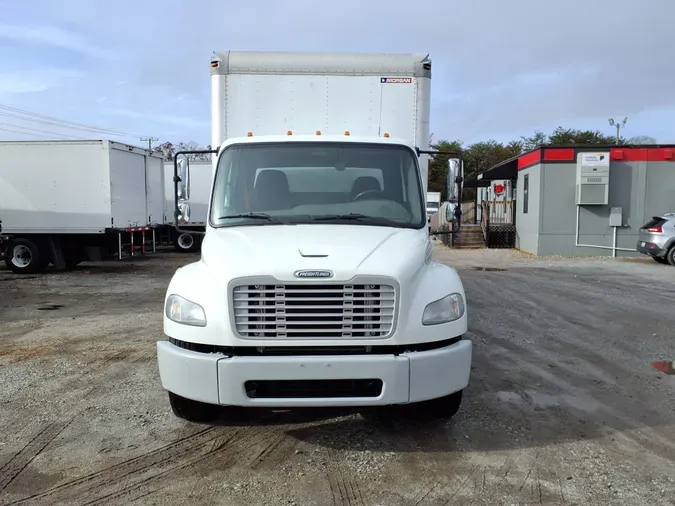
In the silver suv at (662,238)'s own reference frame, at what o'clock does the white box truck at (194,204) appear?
The white box truck is roughly at 7 o'clock from the silver suv.

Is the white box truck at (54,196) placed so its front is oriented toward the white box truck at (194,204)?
no

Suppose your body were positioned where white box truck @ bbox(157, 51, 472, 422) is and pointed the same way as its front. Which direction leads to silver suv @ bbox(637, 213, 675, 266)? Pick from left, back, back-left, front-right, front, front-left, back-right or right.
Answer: back-left

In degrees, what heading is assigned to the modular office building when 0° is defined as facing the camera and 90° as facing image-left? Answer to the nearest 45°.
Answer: approximately 90°

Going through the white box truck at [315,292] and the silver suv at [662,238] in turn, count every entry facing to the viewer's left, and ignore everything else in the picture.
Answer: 0

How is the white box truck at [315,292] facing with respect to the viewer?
toward the camera

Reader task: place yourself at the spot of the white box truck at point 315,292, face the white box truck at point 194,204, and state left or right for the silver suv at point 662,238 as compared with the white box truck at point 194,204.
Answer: right

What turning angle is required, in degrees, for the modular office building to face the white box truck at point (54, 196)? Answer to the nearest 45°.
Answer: approximately 45° to its left

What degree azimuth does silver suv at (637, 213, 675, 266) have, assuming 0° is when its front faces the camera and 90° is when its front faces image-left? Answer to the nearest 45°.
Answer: approximately 225°

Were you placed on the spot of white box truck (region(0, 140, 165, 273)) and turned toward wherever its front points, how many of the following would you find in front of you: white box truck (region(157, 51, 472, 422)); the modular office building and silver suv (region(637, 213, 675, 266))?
0

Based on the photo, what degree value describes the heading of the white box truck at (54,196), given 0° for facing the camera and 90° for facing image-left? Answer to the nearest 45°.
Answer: approximately 135°

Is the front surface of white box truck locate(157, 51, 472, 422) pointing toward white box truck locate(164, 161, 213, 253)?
no
